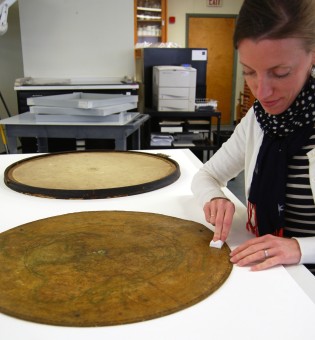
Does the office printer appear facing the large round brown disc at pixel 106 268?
yes

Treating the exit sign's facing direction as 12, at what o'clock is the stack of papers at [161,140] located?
The stack of papers is roughly at 12 o'clock from the exit sign.

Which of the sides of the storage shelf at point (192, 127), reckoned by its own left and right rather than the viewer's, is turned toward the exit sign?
back

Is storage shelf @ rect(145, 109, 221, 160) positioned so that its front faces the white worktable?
yes

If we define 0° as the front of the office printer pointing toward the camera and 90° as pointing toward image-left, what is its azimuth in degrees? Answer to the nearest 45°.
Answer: approximately 0°

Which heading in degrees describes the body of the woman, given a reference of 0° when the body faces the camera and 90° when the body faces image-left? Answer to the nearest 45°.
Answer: approximately 45°

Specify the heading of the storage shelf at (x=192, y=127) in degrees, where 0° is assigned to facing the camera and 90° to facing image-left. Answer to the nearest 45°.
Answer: approximately 0°
